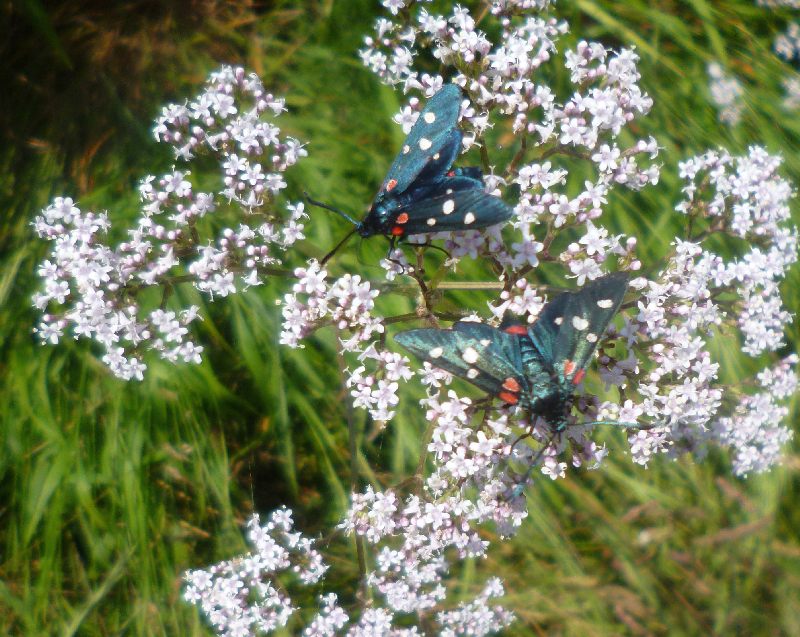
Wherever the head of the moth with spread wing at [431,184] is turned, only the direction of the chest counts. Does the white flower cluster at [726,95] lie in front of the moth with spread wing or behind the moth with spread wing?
behind

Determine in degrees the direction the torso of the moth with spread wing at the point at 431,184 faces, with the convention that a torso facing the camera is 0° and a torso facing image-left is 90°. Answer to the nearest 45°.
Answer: approximately 45°
